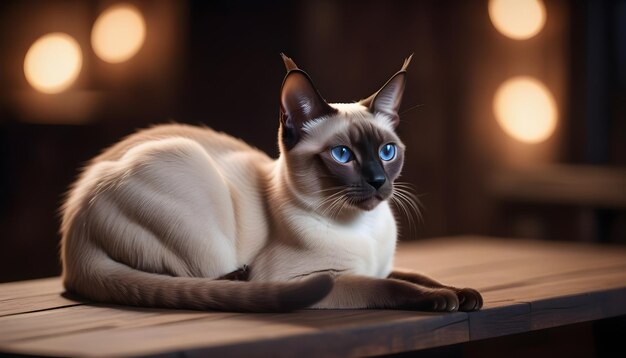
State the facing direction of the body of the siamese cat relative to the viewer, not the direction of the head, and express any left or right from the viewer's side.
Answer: facing to the right of the viewer
